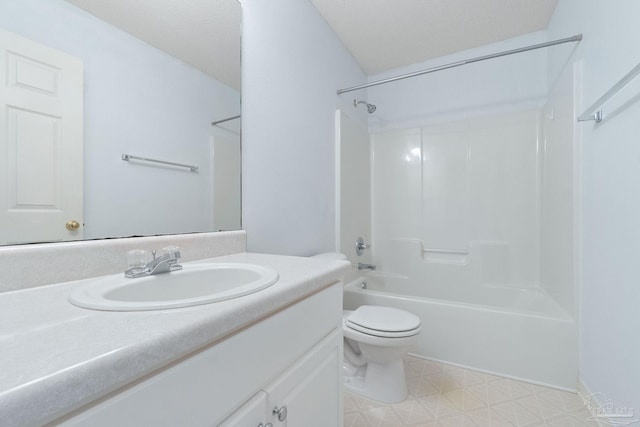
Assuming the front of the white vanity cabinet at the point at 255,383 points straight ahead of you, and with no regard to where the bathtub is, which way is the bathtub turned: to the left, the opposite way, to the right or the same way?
to the right

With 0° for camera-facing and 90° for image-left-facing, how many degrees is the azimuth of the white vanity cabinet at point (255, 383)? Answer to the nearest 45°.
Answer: approximately 315°

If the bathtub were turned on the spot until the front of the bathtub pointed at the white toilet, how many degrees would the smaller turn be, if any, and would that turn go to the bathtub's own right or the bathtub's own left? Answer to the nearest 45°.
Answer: approximately 45° to the bathtub's own right

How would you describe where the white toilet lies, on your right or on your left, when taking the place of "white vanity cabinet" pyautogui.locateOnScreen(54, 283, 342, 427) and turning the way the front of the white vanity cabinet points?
on your left

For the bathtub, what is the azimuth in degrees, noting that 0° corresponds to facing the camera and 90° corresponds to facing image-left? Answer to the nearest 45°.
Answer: approximately 0°

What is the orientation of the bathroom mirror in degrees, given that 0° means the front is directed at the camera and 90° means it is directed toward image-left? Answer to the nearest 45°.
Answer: approximately 315°

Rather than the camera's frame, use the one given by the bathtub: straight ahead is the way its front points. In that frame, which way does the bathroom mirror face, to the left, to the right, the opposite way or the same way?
to the left

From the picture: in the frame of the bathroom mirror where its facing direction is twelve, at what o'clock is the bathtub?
The bathtub is roughly at 11 o'clock from the bathroom mirror.
